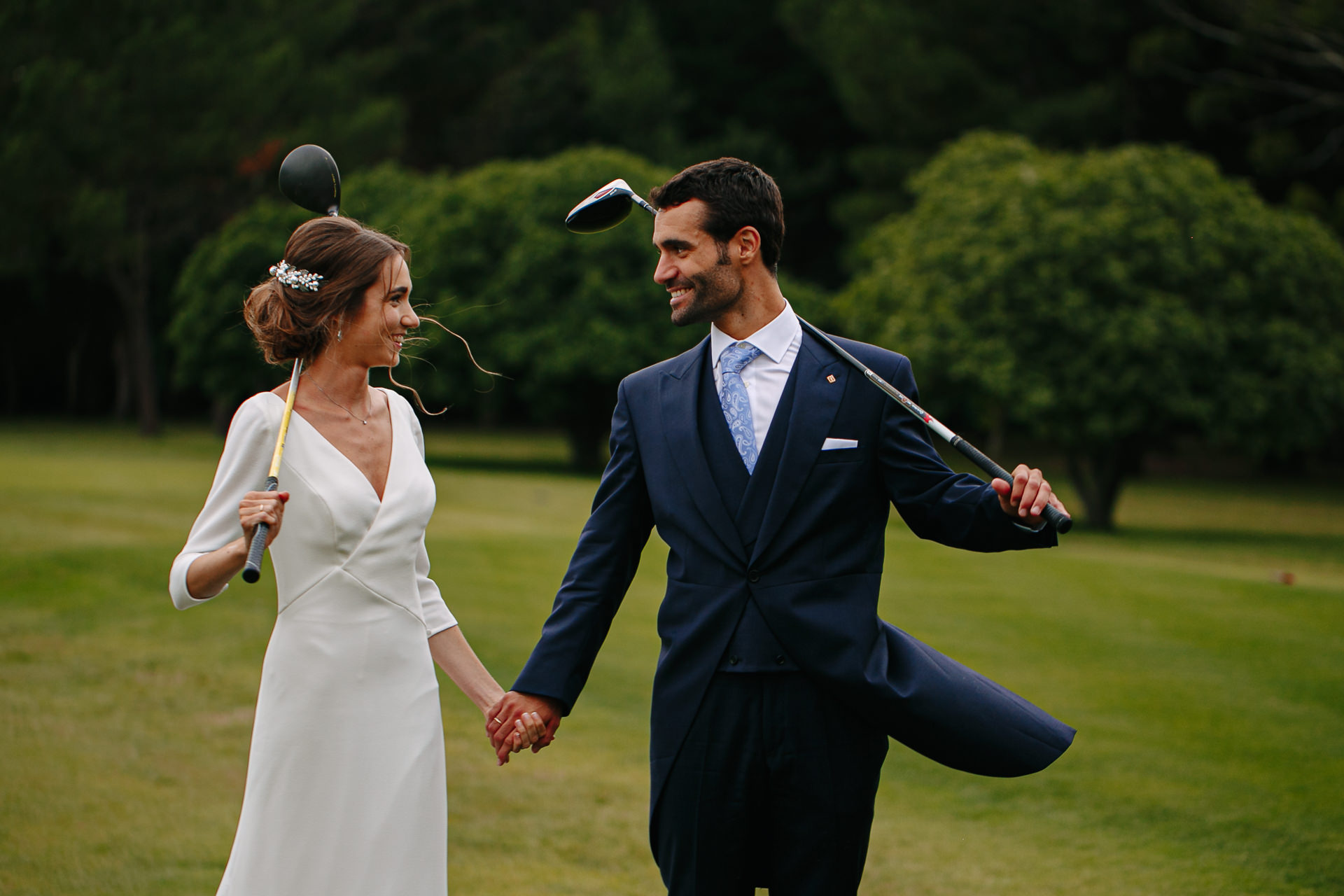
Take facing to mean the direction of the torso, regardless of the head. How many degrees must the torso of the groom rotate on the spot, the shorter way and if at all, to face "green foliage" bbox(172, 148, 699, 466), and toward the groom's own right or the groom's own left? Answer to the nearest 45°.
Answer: approximately 180°

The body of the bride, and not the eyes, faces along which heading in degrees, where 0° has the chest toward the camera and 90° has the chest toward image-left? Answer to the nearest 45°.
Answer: approximately 315°

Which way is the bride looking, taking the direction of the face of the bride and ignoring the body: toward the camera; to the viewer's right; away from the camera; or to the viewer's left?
to the viewer's right

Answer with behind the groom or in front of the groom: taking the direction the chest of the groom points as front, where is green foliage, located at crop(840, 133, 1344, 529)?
behind

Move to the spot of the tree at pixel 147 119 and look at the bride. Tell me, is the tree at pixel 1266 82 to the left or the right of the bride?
left

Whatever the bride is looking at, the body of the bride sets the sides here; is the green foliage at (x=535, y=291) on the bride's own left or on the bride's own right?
on the bride's own left

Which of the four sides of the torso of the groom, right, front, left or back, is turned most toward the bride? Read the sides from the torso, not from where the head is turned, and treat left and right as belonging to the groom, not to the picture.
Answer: right

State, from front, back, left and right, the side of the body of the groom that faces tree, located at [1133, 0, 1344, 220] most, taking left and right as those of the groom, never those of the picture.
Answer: back

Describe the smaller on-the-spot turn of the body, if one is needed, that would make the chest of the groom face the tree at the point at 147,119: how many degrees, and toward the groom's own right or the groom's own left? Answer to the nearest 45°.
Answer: approximately 135° to the groom's own right

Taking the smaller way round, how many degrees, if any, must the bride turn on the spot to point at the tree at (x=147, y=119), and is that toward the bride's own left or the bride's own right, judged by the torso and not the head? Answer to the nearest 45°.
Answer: approximately 135° to the bride's own left
